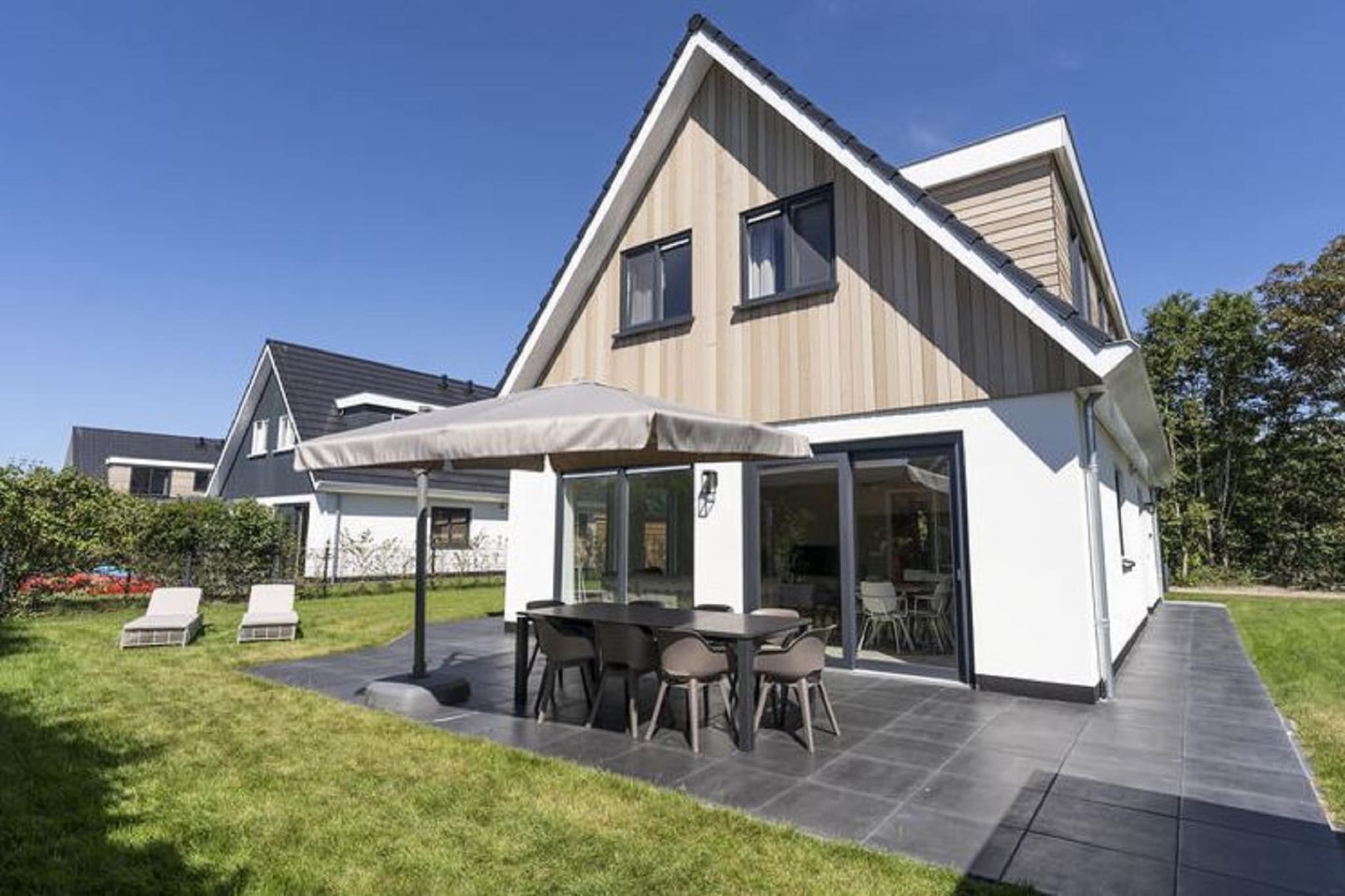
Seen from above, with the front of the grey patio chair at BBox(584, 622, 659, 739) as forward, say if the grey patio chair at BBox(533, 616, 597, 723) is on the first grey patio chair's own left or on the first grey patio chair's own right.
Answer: on the first grey patio chair's own left

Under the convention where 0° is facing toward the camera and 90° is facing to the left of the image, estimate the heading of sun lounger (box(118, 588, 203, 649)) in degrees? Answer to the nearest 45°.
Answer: approximately 0°

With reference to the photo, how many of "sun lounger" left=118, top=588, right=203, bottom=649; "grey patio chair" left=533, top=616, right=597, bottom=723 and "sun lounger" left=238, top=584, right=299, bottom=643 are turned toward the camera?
2

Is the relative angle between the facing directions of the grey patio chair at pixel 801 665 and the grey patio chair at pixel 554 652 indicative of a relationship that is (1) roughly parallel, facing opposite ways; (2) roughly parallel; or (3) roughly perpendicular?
roughly perpendicular

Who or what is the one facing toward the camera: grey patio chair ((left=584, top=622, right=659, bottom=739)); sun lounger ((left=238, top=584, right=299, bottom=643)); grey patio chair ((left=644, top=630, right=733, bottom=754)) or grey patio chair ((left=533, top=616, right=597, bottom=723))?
the sun lounger

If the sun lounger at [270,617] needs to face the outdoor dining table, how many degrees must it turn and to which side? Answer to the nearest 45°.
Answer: approximately 45° to its left

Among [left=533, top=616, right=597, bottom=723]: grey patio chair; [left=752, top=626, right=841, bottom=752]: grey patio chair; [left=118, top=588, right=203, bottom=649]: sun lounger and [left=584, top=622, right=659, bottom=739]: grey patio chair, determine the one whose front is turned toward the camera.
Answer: the sun lounger

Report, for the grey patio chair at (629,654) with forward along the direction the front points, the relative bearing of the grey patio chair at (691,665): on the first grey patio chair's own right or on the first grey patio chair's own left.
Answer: on the first grey patio chair's own right

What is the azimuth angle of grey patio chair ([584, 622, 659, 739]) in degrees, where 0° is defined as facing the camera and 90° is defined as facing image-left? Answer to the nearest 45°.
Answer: approximately 225°

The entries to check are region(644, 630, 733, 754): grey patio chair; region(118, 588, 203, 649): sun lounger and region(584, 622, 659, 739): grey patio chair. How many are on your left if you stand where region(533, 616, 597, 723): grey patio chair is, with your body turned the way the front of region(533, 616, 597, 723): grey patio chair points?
1

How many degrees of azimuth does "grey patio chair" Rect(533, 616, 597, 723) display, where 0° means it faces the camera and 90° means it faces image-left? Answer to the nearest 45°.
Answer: approximately 225°

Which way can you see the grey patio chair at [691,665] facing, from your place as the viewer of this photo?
facing away from the viewer and to the right of the viewer

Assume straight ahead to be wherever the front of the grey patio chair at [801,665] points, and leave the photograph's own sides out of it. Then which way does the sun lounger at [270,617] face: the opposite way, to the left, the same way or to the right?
the opposite way

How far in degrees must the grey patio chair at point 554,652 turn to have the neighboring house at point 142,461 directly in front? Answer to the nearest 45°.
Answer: approximately 90° to its left
